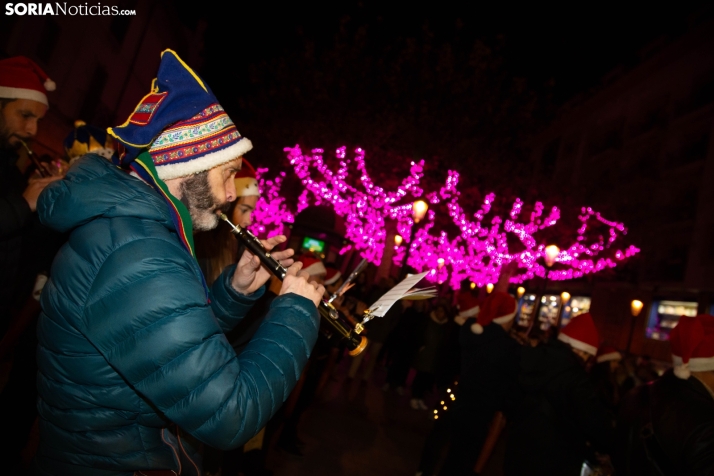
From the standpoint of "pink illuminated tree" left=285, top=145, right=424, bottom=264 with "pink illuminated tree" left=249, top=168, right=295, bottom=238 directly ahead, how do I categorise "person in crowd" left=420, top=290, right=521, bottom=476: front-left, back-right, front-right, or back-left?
back-left

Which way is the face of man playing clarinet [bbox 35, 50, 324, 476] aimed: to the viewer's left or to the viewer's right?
to the viewer's right

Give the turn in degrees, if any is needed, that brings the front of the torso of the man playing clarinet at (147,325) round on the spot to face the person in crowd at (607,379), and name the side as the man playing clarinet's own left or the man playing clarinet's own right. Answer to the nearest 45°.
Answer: approximately 45° to the man playing clarinet's own left

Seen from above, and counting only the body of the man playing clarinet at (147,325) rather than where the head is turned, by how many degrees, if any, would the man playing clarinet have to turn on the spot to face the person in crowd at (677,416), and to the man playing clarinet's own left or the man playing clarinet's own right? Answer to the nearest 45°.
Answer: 0° — they already face them

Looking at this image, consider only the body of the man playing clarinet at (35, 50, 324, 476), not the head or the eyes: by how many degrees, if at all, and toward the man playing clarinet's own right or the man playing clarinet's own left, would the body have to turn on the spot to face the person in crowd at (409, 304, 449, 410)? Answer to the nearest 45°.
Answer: approximately 45° to the man playing clarinet's own left

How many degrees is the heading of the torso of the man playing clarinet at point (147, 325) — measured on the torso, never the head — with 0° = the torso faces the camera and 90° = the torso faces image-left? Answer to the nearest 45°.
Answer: approximately 270°

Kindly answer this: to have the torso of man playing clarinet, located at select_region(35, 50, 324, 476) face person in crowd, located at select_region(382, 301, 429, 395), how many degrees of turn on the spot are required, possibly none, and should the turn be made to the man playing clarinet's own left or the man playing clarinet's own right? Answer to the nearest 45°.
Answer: approximately 45° to the man playing clarinet's own left

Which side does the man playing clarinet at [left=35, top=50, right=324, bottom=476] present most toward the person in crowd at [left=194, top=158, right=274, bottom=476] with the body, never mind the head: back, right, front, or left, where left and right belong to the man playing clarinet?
left
